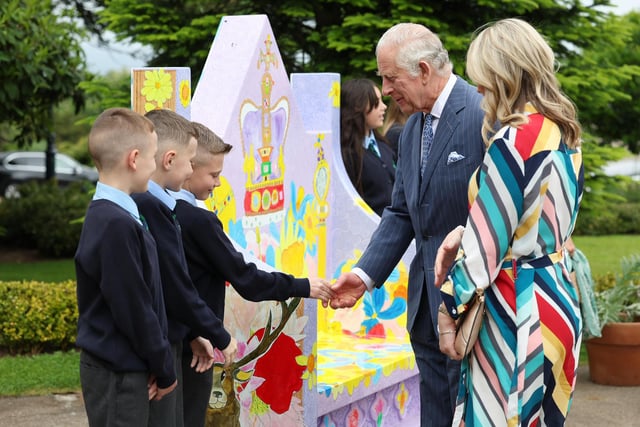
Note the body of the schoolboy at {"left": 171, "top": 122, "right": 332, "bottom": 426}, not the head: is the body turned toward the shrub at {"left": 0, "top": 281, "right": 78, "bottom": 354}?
no

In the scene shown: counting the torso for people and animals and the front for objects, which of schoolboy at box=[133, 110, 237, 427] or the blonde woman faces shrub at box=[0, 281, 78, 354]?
the blonde woman

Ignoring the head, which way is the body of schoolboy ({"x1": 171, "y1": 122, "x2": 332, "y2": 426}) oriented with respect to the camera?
to the viewer's right

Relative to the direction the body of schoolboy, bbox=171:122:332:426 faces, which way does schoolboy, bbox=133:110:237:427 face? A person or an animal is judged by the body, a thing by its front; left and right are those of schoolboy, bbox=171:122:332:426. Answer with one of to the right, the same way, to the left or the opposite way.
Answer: the same way

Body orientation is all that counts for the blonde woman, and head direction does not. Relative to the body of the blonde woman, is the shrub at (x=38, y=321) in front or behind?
in front

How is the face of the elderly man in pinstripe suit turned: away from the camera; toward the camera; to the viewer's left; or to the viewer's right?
to the viewer's left

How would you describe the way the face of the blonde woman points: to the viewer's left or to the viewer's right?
to the viewer's left

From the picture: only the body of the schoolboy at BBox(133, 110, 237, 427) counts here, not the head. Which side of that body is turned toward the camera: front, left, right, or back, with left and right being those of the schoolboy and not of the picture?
right

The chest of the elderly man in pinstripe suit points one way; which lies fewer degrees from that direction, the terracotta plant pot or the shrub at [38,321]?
the shrub

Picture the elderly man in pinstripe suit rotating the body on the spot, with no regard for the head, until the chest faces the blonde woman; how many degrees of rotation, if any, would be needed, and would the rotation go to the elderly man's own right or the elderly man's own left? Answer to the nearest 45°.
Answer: approximately 90° to the elderly man's own left

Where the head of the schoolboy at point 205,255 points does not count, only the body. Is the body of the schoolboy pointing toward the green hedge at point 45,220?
no

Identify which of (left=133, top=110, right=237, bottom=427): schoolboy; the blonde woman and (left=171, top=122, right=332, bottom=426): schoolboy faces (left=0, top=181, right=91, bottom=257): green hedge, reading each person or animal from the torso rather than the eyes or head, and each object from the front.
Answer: the blonde woman

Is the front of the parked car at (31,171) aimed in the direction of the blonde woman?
no
